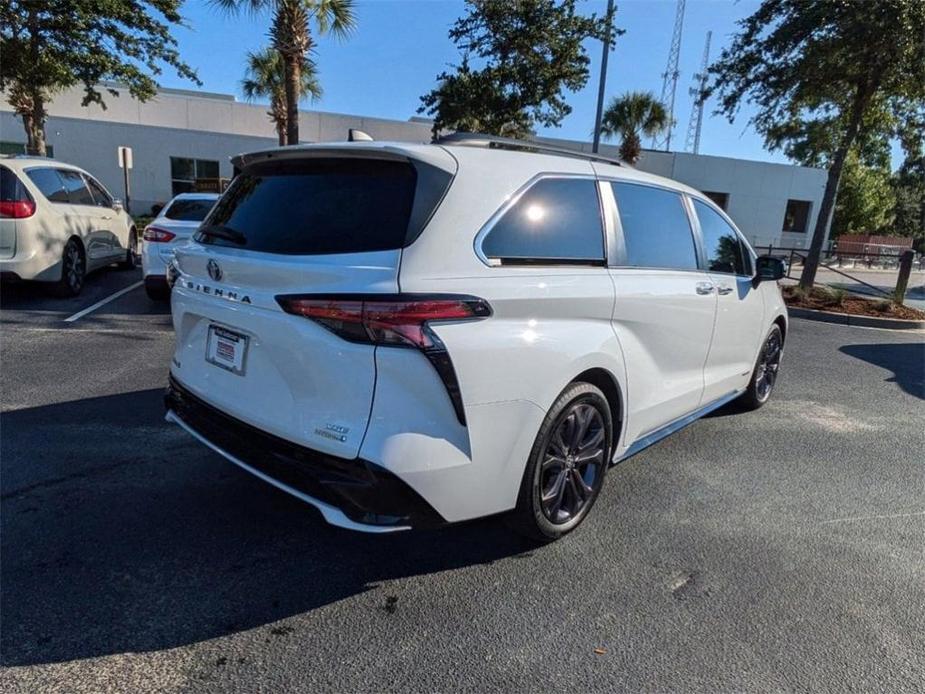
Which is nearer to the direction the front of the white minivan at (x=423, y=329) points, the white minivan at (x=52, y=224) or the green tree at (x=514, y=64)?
the green tree

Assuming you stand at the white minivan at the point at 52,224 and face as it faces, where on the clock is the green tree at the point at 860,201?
The green tree is roughly at 1 o'clock from the white minivan.

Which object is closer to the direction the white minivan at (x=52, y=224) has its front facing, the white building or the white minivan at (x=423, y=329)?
the white building

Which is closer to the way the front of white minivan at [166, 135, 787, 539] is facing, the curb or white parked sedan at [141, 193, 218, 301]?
the curb

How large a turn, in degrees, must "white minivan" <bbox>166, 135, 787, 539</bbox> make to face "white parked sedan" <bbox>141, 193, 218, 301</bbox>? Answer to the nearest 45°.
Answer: approximately 90° to its left

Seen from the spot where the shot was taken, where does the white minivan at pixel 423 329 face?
facing away from the viewer and to the right of the viewer

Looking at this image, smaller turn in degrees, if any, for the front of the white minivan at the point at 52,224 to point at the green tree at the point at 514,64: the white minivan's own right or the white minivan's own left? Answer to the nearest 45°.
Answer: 0° — it already faces it

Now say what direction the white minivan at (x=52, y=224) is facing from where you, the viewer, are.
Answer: facing away from the viewer and to the right of the viewer
